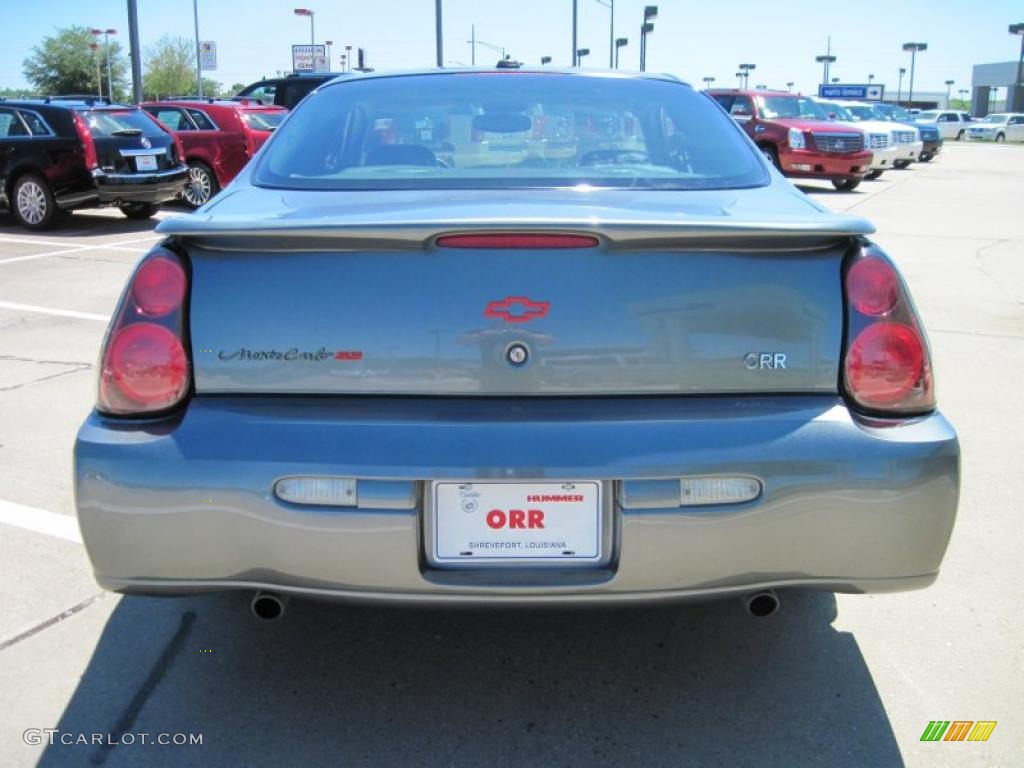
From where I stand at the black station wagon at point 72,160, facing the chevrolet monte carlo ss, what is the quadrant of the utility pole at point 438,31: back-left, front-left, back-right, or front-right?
back-left

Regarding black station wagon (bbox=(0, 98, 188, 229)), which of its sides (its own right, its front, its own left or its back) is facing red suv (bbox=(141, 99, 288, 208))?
right

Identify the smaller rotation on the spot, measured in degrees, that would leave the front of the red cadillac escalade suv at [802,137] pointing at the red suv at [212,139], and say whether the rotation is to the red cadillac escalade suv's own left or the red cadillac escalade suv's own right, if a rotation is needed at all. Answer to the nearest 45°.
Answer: approximately 90° to the red cadillac escalade suv's own right

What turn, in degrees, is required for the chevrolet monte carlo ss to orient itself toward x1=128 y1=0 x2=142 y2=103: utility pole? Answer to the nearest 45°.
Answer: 0° — it already faces it

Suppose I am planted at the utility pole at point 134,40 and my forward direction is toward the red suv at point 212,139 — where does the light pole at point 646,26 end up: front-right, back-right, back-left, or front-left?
back-left

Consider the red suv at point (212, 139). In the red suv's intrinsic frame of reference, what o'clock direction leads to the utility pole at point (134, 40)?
The utility pole is roughly at 1 o'clock from the red suv.

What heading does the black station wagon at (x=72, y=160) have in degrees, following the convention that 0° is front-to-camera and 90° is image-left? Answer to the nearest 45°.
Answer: approximately 135°

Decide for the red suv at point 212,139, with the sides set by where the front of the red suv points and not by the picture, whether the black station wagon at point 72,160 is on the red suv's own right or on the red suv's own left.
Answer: on the red suv's own left

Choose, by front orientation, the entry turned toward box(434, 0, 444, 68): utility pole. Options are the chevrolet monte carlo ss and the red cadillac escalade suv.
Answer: the chevrolet monte carlo ss

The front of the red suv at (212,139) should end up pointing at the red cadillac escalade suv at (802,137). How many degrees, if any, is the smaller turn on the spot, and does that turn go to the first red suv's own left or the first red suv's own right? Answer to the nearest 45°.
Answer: approximately 135° to the first red suv's own right

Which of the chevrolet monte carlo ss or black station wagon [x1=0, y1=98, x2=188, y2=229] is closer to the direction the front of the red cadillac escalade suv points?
the chevrolet monte carlo ss

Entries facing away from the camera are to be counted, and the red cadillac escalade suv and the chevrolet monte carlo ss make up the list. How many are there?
1

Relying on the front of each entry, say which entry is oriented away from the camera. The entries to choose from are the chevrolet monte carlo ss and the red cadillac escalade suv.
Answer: the chevrolet monte carlo ss

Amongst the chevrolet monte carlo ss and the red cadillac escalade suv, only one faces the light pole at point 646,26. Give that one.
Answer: the chevrolet monte carlo ss

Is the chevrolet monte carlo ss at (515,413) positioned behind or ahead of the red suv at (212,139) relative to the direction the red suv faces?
behind

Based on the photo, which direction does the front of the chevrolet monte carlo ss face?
away from the camera
